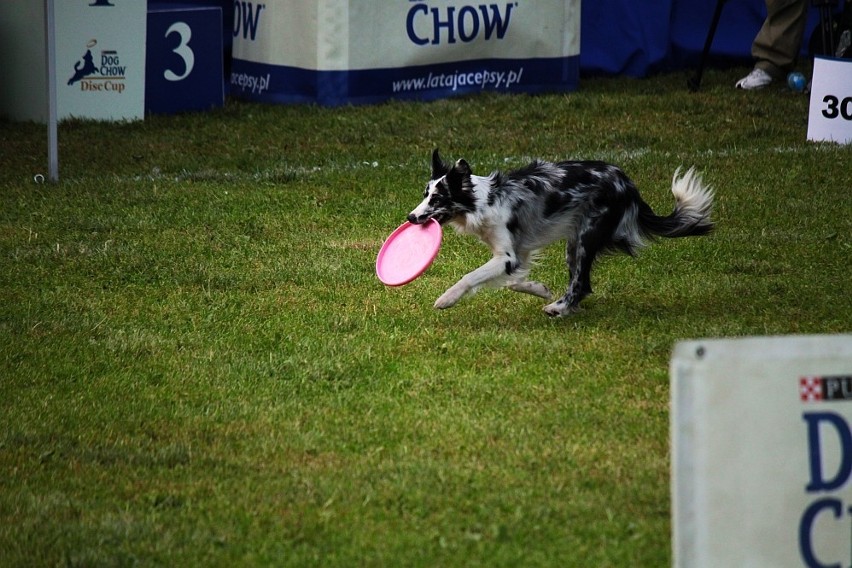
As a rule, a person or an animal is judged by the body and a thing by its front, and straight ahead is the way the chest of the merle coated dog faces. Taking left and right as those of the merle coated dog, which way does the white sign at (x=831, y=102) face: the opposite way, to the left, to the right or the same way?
to the left

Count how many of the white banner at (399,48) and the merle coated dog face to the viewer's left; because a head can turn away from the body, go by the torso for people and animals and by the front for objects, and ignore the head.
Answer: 1

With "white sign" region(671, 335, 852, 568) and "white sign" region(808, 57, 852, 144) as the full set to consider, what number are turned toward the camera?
2

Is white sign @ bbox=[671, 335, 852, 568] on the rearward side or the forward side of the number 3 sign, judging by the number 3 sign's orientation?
on the forward side

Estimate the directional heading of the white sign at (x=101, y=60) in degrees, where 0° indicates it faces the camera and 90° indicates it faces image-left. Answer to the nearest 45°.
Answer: approximately 0°

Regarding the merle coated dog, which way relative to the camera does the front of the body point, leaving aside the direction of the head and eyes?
to the viewer's left

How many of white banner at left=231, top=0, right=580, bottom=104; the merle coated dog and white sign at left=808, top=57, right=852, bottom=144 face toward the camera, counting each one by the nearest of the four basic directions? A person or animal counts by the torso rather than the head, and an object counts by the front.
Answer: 2

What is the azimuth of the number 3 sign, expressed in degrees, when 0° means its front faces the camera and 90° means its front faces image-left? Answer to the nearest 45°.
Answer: approximately 0°

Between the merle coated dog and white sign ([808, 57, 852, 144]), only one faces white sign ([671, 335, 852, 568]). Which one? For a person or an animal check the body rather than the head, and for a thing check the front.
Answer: white sign ([808, 57, 852, 144])

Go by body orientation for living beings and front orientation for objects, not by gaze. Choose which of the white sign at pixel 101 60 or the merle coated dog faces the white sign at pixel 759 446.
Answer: the white sign at pixel 101 60

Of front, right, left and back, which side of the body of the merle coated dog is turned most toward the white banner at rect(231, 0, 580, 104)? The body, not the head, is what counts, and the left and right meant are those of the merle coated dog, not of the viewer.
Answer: right

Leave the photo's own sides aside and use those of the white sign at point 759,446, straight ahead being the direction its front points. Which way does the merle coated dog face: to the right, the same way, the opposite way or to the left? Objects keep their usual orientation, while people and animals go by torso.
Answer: to the right

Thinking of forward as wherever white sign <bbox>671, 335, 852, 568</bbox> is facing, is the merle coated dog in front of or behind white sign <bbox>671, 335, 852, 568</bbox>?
behind
